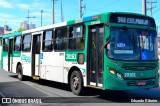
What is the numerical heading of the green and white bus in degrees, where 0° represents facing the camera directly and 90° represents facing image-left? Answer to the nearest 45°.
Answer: approximately 315°
